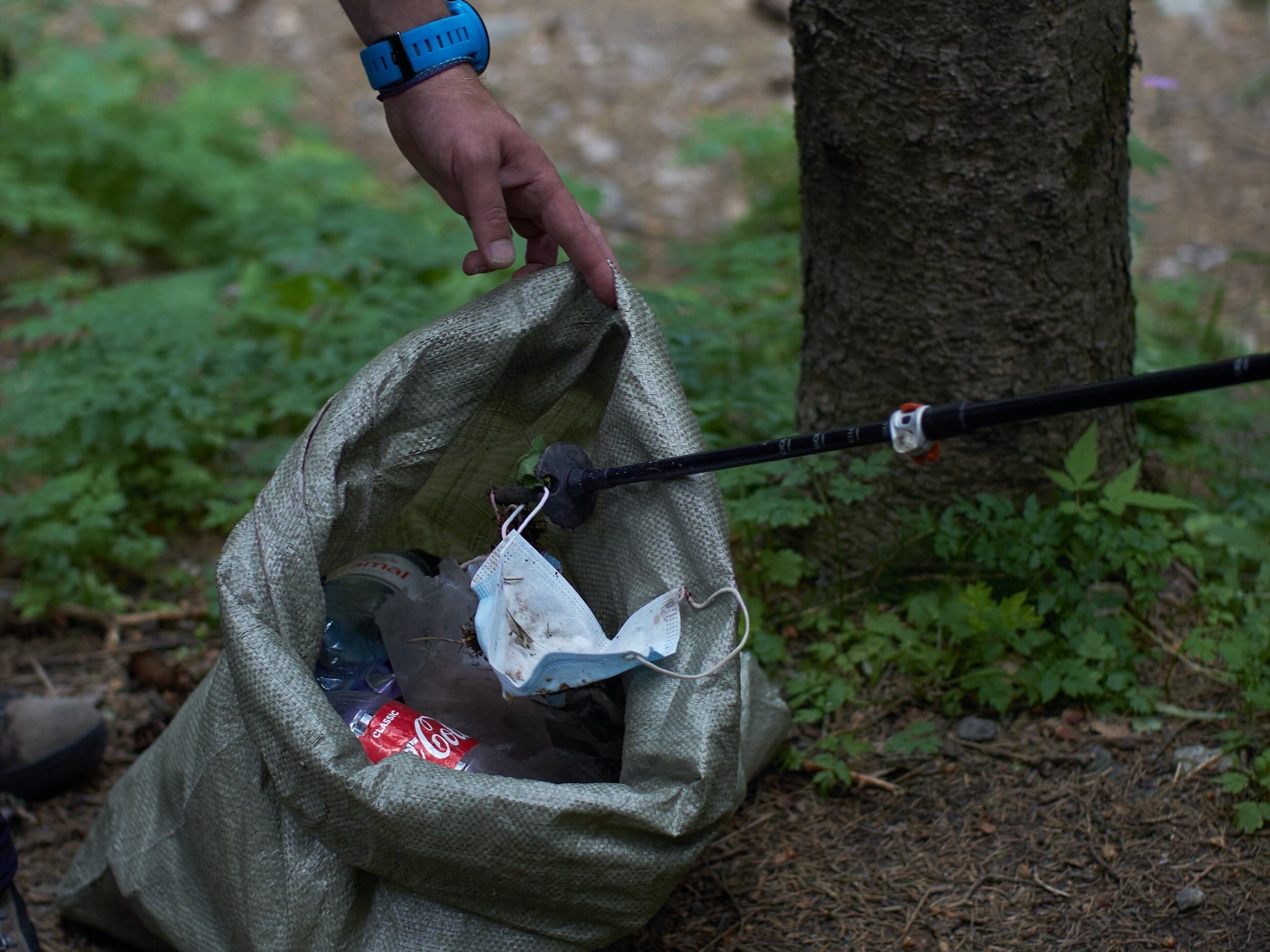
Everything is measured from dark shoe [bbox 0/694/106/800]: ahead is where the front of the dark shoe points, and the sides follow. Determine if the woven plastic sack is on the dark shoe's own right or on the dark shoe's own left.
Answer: on the dark shoe's own right

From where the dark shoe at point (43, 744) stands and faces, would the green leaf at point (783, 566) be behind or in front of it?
in front

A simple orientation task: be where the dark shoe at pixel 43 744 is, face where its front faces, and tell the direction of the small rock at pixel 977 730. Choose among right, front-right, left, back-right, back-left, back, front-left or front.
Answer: front-right

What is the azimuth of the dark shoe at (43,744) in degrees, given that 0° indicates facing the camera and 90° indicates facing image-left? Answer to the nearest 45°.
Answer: approximately 270°

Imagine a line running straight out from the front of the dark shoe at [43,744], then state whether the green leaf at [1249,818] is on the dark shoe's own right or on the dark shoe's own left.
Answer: on the dark shoe's own right

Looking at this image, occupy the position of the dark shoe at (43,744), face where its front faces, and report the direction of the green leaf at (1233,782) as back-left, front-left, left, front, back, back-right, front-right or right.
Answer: front-right
